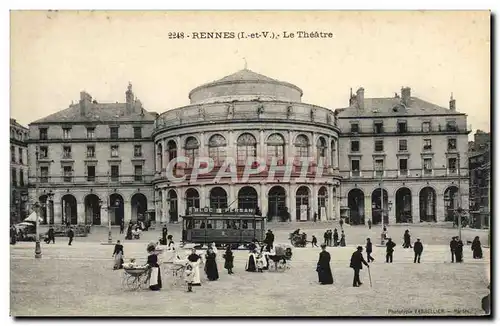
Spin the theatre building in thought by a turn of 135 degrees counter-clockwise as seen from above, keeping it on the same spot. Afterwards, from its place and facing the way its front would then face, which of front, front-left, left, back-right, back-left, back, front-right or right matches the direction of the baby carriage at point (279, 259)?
back-right

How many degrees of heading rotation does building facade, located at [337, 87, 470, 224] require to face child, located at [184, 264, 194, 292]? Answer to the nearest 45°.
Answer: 0° — it already faces them

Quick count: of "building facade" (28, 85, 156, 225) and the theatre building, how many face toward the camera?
2

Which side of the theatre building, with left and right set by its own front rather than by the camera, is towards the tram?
front

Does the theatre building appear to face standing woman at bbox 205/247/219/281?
yes

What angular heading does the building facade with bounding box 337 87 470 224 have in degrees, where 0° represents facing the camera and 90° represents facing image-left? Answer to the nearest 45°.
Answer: approximately 0°
